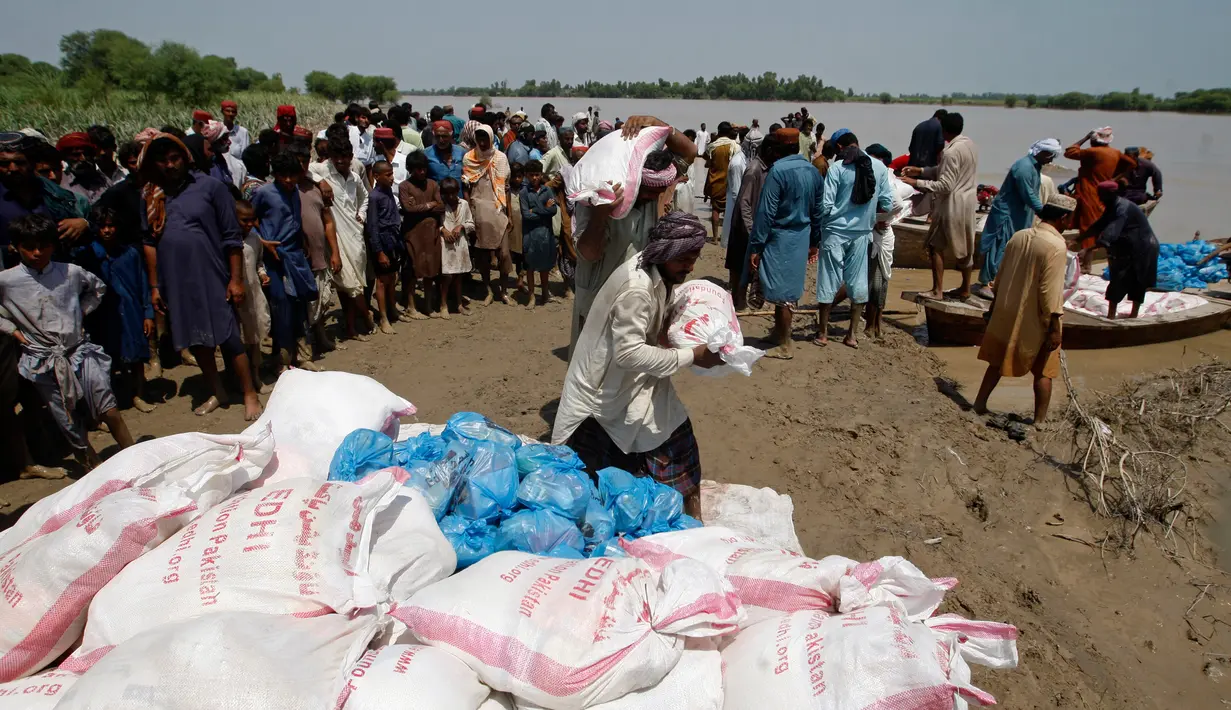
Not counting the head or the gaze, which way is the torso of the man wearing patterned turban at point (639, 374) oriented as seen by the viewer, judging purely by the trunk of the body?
to the viewer's right

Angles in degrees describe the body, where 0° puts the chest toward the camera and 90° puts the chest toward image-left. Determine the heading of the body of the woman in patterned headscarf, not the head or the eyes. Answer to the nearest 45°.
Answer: approximately 0°

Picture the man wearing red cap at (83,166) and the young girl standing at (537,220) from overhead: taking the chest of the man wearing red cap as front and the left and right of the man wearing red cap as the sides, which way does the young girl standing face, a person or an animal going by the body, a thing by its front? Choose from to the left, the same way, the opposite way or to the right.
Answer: the same way

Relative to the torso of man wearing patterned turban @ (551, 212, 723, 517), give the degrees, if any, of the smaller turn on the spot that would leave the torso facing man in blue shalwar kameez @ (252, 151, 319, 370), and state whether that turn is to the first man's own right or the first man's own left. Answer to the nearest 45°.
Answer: approximately 135° to the first man's own left

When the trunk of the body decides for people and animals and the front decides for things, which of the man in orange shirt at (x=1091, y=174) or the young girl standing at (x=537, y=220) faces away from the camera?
the man in orange shirt

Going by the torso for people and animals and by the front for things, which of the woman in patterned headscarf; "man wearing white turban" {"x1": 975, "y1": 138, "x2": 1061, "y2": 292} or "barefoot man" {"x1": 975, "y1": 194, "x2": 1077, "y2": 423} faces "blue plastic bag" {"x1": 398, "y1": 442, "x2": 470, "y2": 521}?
the woman in patterned headscarf
